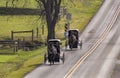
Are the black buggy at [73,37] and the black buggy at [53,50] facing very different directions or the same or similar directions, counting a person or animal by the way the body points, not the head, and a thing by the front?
same or similar directions
